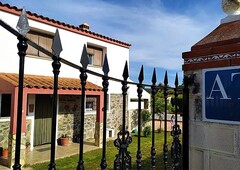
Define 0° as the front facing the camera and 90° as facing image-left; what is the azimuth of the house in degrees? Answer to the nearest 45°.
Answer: approximately 315°

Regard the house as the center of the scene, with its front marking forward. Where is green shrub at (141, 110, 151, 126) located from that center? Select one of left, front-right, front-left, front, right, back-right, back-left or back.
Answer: left

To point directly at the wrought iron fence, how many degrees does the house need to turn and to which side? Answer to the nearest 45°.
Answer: approximately 45° to its right

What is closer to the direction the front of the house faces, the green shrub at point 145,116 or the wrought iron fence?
the wrought iron fence
